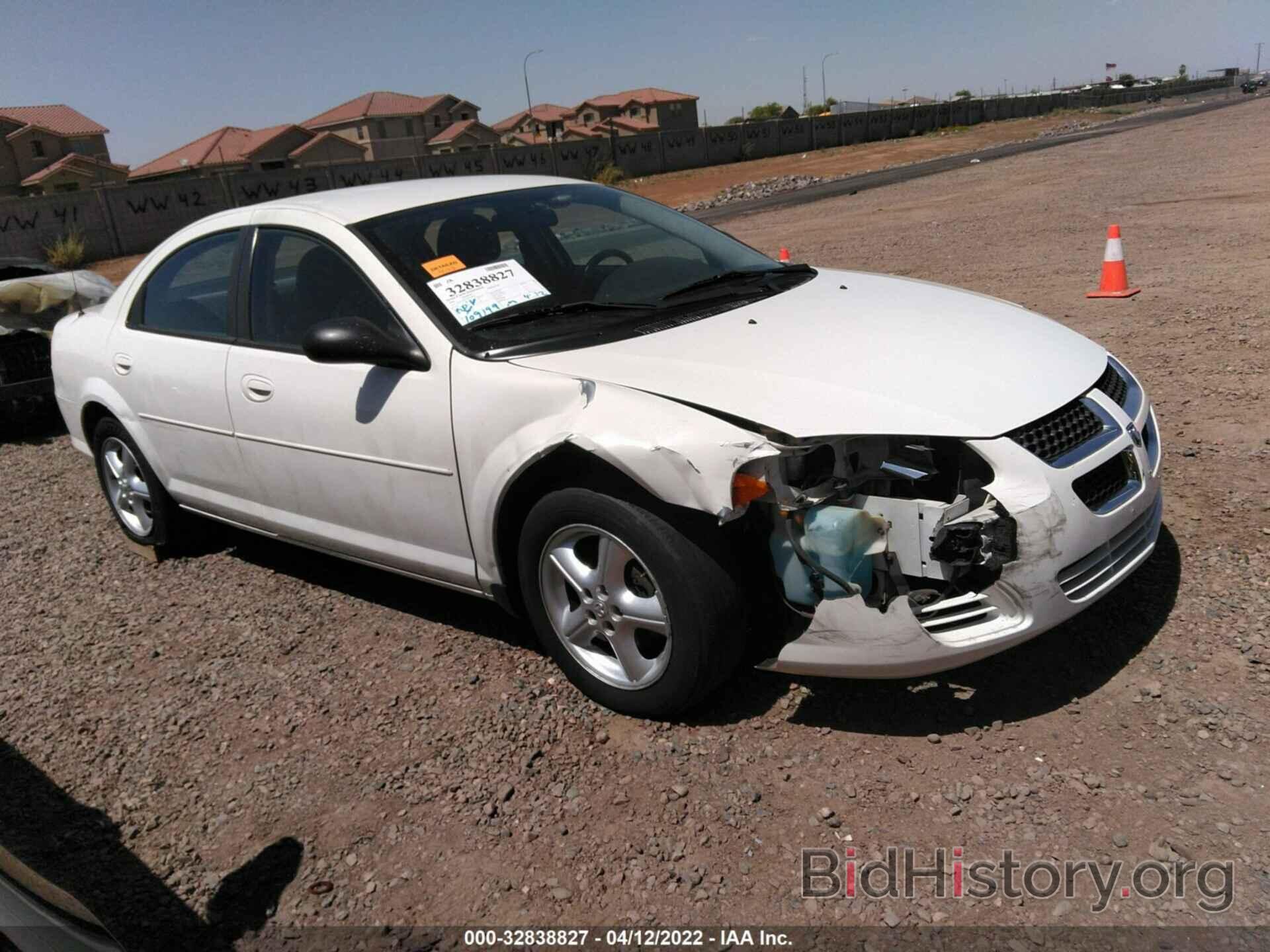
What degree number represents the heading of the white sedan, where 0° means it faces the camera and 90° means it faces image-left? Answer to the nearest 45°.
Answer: approximately 315°

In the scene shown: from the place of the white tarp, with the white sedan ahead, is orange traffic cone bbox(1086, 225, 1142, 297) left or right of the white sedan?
left

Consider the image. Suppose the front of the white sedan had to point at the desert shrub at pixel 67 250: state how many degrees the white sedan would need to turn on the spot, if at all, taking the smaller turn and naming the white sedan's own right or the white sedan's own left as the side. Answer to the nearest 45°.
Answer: approximately 180°

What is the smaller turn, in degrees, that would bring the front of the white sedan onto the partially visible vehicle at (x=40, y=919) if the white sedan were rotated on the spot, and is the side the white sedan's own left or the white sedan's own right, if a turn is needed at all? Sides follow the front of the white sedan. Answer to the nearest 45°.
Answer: approximately 90° to the white sedan's own right

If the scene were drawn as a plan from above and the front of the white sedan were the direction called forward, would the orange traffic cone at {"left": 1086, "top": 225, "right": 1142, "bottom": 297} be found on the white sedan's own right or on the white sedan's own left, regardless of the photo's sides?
on the white sedan's own left

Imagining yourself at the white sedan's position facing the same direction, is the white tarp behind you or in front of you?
behind

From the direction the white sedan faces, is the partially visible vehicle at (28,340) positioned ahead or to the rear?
to the rear
